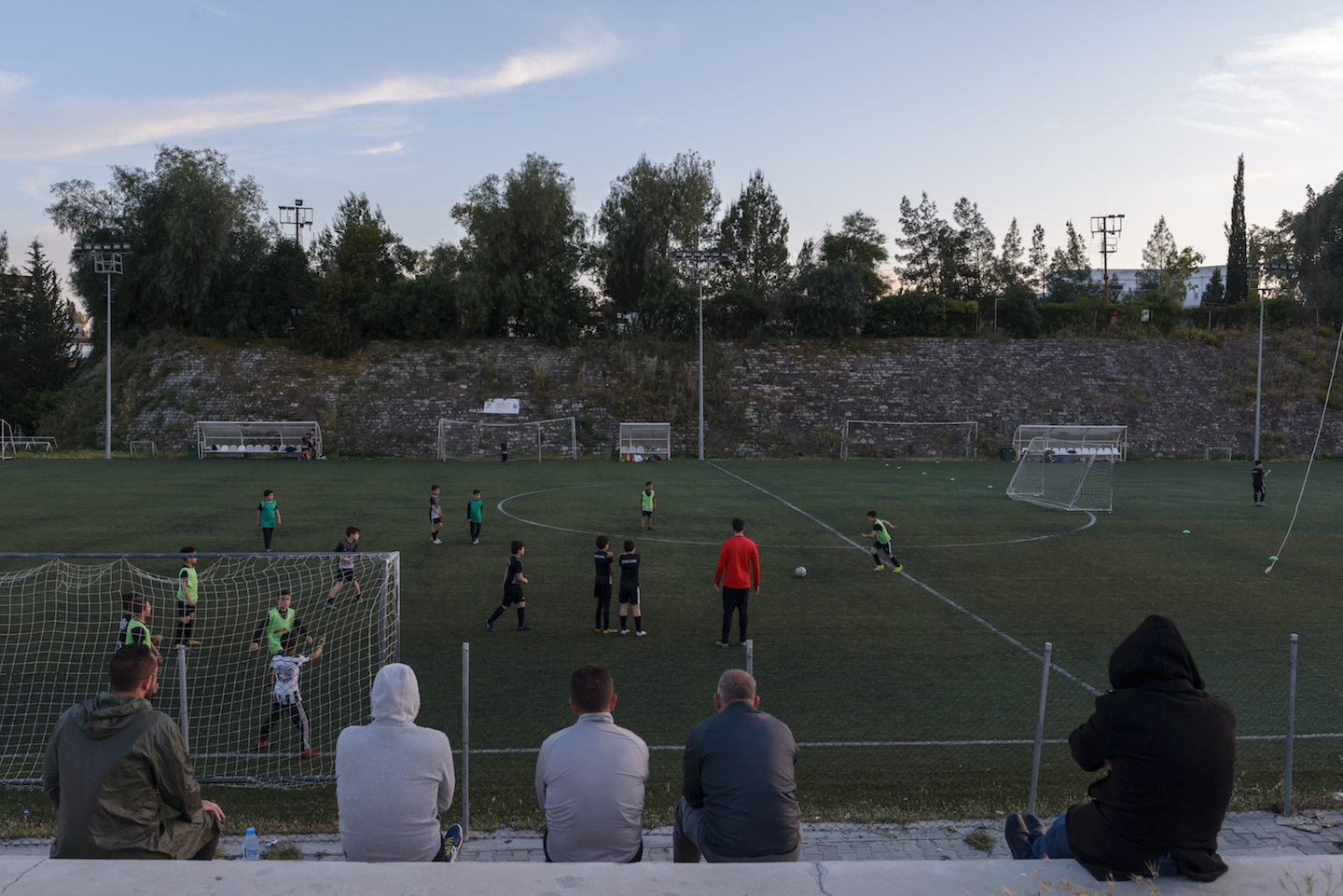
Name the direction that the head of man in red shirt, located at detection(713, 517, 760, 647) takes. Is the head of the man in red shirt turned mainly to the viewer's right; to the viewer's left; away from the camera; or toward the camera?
away from the camera

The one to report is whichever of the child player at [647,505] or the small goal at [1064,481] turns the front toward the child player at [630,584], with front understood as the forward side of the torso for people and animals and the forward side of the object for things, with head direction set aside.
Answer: the child player at [647,505]

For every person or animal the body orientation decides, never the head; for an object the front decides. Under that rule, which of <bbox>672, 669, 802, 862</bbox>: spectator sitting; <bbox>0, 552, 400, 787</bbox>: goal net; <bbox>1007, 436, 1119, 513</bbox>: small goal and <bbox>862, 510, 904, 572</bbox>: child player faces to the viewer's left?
the child player

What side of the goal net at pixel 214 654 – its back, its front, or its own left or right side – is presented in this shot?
back

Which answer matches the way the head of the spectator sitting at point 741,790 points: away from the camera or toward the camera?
away from the camera

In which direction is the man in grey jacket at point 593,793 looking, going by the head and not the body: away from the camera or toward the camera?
away from the camera

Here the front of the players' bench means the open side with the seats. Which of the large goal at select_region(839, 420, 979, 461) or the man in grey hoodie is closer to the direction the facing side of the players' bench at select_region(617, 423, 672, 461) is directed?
the man in grey hoodie

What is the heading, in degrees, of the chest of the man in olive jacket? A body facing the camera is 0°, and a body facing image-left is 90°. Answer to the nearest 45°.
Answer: approximately 225°

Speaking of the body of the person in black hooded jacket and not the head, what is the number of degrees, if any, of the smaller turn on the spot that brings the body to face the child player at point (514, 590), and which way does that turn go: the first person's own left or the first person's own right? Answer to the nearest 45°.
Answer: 0° — they already face them

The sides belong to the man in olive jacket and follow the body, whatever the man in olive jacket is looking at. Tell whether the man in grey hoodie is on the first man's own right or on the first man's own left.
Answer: on the first man's own right

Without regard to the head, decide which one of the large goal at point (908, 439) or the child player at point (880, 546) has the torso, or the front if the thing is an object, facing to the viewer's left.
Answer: the child player

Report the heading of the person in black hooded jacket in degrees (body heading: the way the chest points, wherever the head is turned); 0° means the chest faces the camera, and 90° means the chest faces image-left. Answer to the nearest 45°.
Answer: approximately 135°
